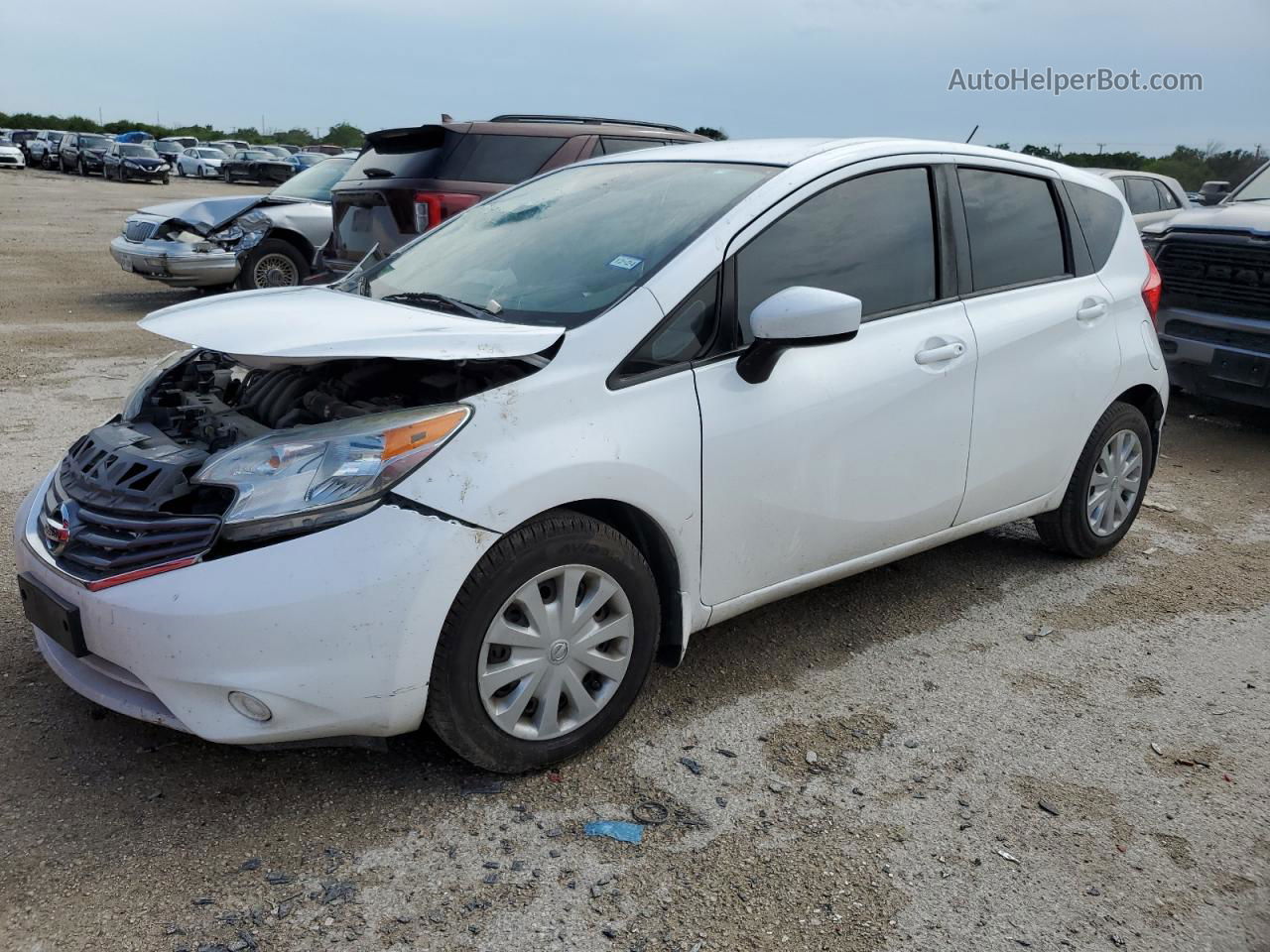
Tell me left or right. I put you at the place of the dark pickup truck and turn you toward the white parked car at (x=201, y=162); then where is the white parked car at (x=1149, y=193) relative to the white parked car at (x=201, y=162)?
right

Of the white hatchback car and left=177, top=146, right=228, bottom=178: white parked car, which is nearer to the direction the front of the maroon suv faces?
the white parked car

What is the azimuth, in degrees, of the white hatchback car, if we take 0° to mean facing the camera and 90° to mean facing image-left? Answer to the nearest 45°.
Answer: approximately 45°

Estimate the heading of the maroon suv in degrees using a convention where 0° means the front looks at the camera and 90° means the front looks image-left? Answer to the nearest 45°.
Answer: approximately 225°

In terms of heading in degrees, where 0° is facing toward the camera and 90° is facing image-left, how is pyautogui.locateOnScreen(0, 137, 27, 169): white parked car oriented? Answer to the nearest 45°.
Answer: approximately 315°

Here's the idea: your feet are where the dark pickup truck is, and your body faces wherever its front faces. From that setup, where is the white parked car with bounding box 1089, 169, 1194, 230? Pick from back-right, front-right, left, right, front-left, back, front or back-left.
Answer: back-right

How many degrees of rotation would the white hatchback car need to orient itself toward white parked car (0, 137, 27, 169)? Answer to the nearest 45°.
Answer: approximately 90° to its right
